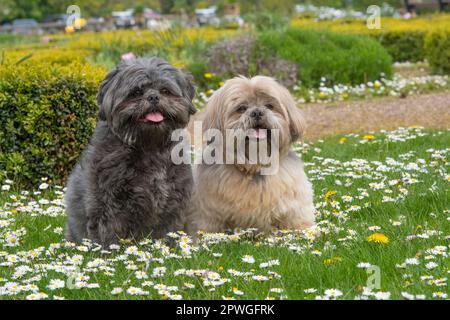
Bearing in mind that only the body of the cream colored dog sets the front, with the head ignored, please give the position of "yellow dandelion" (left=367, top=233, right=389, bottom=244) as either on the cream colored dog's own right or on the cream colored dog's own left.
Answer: on the cream colored dog's own left

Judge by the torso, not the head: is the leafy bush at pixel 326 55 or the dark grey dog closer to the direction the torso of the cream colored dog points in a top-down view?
the dark grey dog

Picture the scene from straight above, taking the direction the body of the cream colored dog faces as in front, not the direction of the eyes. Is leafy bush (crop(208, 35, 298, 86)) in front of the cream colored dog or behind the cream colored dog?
behind

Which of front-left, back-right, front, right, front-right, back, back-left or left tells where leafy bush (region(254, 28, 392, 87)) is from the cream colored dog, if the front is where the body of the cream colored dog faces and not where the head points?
back

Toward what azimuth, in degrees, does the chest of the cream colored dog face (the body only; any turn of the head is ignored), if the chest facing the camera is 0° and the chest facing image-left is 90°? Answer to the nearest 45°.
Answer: approximately 0°

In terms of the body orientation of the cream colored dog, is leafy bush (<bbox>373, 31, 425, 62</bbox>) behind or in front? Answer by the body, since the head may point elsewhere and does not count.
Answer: behind

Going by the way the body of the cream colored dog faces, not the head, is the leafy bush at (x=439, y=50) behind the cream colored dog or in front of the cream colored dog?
behind

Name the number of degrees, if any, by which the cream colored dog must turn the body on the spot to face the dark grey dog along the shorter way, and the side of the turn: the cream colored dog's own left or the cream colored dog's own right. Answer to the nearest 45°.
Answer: approximately 45° to the cream colored dog's own right

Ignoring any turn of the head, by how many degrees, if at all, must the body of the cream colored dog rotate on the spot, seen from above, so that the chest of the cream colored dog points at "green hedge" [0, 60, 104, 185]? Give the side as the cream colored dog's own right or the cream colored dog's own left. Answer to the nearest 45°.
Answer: approximately 135° to the cream colored dog's own right

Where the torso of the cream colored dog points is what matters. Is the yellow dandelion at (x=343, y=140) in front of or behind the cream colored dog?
behind
